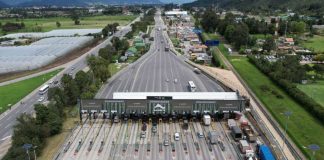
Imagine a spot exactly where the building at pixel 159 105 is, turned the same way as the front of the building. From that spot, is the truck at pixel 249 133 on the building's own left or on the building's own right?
on the building's own left

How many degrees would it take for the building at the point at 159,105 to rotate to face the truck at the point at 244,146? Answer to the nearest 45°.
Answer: approximately 45° to its left

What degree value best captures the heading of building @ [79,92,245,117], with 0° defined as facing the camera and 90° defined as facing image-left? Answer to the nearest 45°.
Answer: approximately 0°

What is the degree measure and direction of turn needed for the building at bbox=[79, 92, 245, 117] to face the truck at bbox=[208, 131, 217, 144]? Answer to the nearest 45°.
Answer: approximately 45° to its left

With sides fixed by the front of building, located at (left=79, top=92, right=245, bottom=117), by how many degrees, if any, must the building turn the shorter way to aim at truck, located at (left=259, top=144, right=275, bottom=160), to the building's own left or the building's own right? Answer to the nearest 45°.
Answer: approximately 45° to the building's own left
